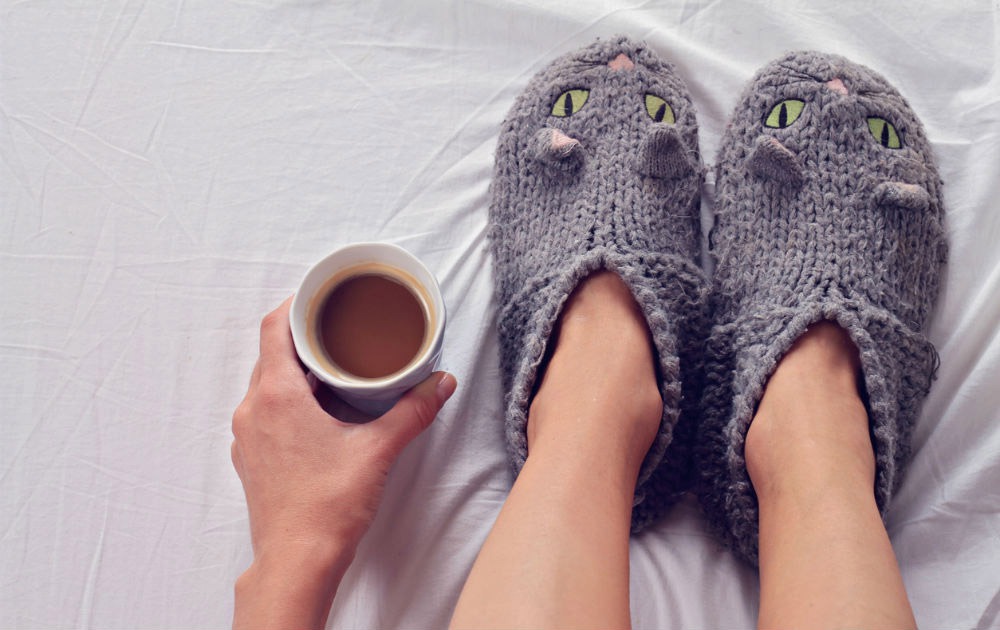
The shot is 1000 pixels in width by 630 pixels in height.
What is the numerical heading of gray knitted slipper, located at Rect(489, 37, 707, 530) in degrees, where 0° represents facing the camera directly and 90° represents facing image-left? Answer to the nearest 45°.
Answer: approximately 180°

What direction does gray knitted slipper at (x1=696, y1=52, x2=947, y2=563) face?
away from the camera

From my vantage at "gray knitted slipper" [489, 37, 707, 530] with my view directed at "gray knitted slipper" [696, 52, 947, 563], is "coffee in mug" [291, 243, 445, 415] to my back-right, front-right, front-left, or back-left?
back-right

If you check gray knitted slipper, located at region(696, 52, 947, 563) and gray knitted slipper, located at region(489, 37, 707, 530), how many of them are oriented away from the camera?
2
